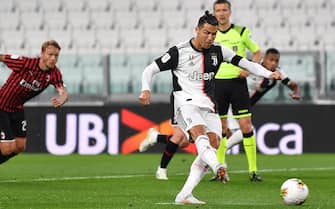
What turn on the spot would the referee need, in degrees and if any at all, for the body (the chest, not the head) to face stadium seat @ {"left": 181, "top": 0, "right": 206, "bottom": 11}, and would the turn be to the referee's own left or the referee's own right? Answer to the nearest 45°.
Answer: approximately 180°

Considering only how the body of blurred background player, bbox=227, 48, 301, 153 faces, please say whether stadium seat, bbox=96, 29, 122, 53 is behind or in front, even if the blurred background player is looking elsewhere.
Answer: behind

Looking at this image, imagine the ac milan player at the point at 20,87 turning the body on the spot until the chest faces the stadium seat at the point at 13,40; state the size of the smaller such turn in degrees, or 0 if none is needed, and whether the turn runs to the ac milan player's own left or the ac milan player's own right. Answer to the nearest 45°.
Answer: approximately 135° to the ac milan player's own left

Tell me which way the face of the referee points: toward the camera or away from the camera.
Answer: toward the camera

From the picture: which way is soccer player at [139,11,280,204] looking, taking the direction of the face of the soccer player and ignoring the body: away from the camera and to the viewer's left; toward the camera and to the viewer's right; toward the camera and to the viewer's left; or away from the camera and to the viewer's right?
toward the camera and to the viewer's right

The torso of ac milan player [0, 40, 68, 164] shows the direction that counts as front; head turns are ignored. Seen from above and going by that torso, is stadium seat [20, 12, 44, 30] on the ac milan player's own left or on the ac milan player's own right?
on the ac milan player's own left

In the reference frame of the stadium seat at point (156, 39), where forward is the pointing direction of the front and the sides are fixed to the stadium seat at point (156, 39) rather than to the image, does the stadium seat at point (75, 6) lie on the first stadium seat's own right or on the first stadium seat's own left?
on the first stadium seat's own right

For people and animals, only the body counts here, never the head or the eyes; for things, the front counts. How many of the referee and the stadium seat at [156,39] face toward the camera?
2

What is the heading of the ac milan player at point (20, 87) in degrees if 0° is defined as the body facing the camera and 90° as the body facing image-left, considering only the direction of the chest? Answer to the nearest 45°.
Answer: approximately 315°

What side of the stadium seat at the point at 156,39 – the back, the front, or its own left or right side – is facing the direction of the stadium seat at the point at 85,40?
right

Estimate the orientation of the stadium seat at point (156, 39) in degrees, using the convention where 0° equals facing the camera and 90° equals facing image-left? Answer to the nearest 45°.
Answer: approximately 0°

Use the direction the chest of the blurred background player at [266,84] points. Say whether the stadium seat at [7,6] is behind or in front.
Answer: behind

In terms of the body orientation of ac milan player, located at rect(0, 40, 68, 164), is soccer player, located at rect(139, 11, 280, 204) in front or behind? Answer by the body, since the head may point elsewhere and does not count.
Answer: in front

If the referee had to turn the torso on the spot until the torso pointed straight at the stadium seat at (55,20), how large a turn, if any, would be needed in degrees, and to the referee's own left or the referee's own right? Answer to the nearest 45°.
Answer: approximately 135° to the referee's own right
